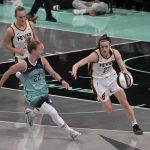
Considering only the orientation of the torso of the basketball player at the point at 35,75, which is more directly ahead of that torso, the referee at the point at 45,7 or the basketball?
the basketball

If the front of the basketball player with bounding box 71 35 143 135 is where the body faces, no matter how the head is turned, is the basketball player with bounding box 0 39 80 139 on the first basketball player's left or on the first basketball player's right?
on the first basketball player's right

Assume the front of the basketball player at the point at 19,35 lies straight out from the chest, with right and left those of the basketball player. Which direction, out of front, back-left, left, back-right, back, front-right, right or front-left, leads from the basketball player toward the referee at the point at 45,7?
back-left

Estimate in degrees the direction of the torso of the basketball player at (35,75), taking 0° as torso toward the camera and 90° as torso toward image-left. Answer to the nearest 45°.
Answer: approximately 315°

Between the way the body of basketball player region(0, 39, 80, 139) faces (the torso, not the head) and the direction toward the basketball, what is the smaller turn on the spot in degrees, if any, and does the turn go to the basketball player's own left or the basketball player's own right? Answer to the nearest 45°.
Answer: approximately 45° to the basketball player's own left

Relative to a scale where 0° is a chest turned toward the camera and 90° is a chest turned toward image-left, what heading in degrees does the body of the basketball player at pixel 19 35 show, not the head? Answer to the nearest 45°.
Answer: approximately 315°
